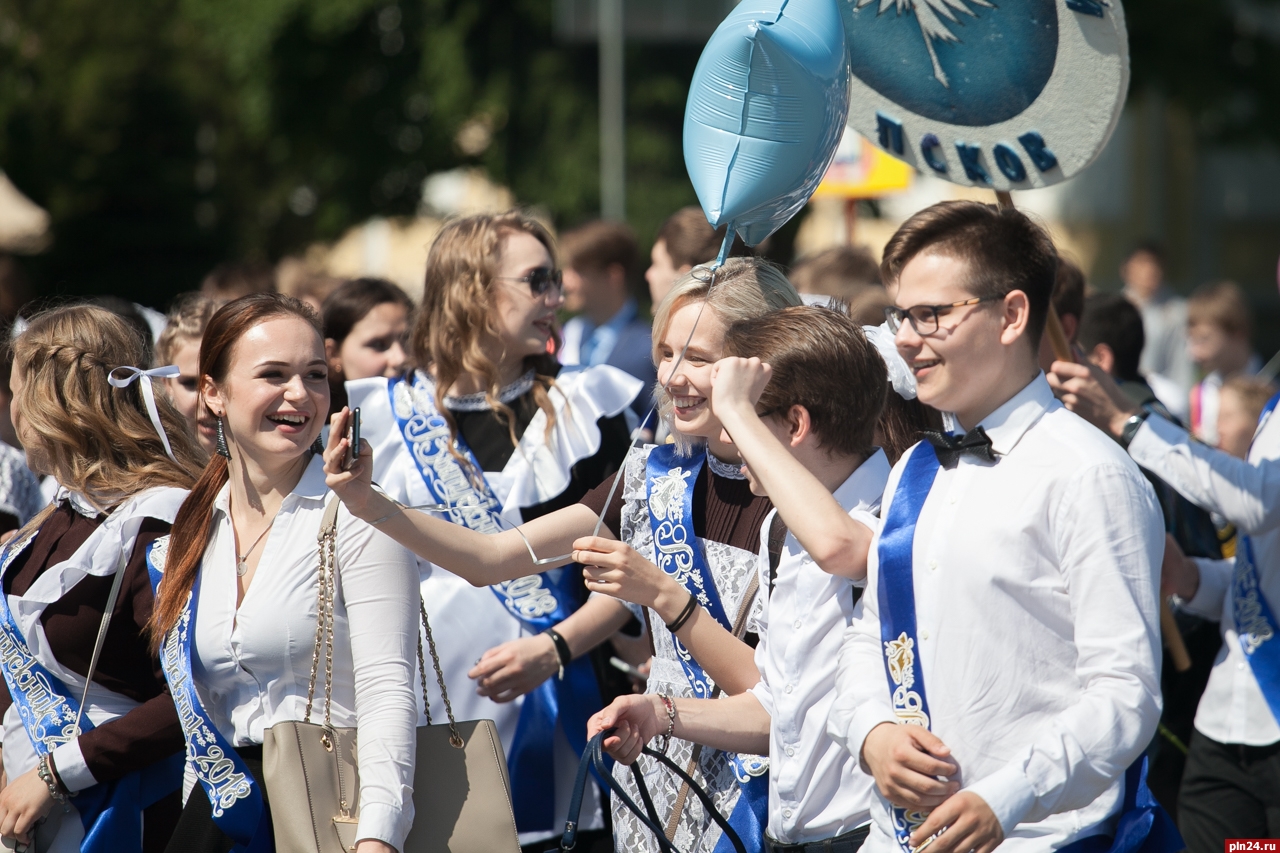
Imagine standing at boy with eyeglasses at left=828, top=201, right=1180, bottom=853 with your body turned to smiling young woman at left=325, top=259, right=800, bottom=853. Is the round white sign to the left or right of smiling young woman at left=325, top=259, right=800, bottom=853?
right

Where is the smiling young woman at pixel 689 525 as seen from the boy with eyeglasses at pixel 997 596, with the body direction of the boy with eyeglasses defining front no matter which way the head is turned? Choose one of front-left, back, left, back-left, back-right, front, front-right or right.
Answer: right

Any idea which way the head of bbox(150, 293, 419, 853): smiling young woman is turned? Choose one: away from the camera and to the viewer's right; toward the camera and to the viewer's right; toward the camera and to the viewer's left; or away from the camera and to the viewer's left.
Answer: toward the camera and to the viewer's right

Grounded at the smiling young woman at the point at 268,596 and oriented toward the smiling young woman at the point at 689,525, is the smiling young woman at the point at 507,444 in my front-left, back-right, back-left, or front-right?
front-left

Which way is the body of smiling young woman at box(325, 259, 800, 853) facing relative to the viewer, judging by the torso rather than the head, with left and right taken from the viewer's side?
facing the viewer and to the left of the viewer

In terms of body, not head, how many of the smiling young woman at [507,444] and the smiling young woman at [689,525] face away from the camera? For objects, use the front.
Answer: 0

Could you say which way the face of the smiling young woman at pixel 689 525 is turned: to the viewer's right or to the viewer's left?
to the viewer's left

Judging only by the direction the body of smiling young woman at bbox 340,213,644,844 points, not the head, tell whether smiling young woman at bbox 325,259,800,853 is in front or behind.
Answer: in front

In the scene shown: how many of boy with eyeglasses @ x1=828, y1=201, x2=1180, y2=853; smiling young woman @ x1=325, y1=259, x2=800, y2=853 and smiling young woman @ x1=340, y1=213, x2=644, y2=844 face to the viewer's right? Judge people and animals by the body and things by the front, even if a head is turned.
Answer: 0

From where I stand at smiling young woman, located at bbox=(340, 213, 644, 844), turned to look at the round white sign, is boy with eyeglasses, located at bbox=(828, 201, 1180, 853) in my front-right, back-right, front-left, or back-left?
front-right

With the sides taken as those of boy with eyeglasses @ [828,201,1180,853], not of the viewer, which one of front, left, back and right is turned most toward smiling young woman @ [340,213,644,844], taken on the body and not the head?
right

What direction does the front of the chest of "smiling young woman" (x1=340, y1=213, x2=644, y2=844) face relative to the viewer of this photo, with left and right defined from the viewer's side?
facing the viewer

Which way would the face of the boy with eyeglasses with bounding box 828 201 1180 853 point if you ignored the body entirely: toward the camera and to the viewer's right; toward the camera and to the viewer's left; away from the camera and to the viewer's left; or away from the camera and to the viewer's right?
toward the camera and to the viewer's left

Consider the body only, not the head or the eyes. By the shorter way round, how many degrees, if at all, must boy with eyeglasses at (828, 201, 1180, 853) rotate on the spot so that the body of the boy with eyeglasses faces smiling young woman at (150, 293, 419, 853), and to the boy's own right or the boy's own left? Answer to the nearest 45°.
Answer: approximately 45° to the boy's own right
